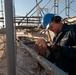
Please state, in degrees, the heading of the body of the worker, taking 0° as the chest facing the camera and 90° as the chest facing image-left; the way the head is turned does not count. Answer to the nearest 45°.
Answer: approximately 90°

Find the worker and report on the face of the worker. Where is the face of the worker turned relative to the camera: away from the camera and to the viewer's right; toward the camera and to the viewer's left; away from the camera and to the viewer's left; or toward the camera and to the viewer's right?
toward the camera and to the viewer's left
